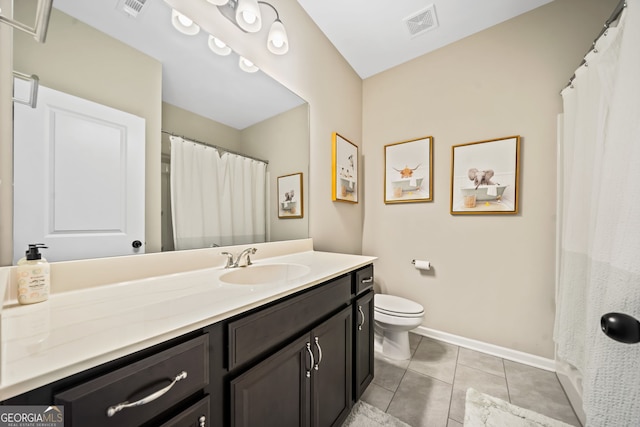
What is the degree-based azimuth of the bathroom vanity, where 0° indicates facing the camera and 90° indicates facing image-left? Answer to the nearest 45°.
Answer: approximately 315°

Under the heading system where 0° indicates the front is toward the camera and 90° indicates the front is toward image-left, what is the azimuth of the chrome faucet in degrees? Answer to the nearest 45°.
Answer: approximately 315°

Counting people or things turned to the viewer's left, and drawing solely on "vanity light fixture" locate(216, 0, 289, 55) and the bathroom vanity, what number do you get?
0

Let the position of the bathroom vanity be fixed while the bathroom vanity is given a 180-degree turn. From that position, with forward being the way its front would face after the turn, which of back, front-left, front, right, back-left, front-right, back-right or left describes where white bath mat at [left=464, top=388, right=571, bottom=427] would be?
back-right

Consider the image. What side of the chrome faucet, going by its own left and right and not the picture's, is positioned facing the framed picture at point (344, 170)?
left

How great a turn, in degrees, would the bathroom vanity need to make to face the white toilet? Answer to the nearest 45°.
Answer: approximately 45° to its left

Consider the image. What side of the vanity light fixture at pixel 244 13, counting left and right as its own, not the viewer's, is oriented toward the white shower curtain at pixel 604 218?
front

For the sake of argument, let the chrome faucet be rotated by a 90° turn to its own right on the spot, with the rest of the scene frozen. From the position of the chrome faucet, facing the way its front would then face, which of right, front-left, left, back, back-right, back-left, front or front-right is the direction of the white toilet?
back-left

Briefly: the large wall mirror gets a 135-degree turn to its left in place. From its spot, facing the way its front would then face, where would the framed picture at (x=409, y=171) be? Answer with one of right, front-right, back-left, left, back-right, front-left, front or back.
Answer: right

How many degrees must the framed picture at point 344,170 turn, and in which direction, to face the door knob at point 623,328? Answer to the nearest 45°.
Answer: approximately 45° to its right

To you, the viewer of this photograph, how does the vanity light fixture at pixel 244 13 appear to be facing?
facing the viewer and to the right of the viewer

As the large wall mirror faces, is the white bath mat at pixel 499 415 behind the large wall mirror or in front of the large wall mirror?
in front

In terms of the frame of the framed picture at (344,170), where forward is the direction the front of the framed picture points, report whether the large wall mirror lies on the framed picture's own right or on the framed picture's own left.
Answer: on the framed picture's own right

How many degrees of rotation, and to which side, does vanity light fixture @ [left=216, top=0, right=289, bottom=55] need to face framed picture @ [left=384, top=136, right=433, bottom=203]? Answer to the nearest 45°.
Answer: approximately 45° to its left

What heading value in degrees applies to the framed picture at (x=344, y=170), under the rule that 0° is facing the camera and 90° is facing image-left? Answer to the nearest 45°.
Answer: approximately 315°
